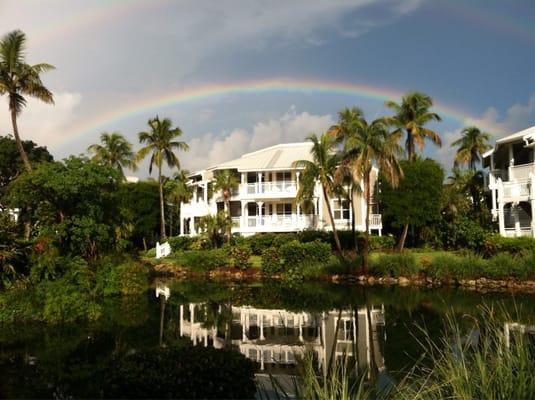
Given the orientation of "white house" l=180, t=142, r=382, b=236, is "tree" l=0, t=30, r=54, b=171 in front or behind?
in front

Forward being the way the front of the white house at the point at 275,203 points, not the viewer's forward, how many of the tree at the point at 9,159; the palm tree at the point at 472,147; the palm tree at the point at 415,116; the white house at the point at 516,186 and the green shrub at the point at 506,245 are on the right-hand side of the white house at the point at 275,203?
1

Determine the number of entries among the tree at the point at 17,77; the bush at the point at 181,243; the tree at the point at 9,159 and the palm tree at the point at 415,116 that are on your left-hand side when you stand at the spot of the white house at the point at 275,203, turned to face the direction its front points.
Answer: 1

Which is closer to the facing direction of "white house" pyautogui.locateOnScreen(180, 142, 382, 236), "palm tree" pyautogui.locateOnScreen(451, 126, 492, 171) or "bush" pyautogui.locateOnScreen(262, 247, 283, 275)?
the bush

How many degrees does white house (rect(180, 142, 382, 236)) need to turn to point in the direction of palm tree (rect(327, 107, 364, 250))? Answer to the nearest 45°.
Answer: approximately 45° to its left

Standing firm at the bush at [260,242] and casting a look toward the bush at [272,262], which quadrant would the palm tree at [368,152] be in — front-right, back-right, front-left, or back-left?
front-left

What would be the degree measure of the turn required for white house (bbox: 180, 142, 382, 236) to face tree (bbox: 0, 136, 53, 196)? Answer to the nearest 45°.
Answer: approximately 90° to its right

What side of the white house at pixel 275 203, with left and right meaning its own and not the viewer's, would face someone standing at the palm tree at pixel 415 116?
left

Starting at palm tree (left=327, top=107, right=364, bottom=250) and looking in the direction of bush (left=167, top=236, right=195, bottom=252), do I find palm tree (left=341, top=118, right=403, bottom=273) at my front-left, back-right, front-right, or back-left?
back-left

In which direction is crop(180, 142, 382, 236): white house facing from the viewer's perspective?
toward the camera

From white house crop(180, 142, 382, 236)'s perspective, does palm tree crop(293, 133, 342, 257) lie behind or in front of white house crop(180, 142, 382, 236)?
in front

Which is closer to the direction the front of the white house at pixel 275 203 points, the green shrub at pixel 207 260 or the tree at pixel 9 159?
the green shrub

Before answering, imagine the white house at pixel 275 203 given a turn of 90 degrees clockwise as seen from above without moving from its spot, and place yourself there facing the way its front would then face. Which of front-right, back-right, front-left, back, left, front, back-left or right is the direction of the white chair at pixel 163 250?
front

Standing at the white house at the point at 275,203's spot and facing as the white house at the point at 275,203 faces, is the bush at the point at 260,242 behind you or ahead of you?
ahead

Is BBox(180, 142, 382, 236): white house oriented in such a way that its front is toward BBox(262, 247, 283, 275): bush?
yes

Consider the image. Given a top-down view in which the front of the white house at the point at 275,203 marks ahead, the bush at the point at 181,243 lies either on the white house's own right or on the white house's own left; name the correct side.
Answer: on the white house's own right
